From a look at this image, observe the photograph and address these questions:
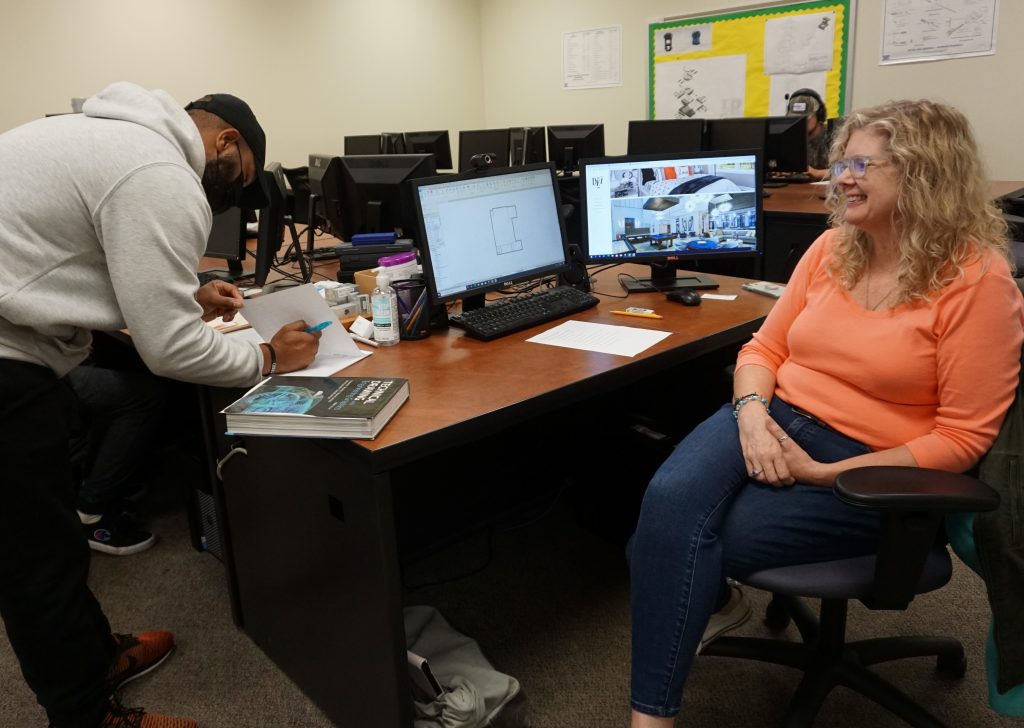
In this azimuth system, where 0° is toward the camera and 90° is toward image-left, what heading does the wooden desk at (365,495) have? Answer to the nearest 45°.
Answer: approximately 315°

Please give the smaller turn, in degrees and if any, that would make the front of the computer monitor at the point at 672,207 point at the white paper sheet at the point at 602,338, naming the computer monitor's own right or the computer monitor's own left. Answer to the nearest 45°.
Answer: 0° — it already faces it

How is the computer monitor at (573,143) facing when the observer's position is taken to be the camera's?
facing away from the viewer and to the right of the viewer

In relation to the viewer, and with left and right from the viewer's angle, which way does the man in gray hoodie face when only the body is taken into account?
facing to the right of the viewer

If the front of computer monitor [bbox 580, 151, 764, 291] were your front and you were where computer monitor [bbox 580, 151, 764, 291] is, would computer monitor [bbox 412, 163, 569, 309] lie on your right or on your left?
on your right

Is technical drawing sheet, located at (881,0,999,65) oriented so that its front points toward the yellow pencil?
yes

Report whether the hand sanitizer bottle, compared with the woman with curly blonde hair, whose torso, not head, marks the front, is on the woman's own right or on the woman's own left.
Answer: on the woman's own right

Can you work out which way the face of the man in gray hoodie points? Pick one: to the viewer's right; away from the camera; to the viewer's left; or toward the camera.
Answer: to the viewer's right
